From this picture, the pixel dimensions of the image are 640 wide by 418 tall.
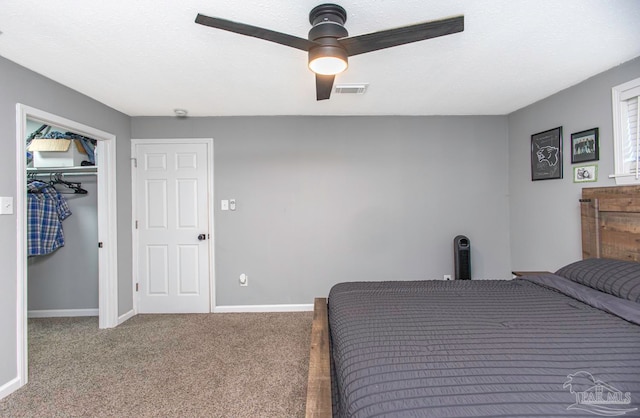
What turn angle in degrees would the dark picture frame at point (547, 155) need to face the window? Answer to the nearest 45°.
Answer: approximately 90° to its left

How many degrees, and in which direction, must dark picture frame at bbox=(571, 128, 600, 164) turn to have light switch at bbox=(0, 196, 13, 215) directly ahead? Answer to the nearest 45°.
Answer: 0° — it already faces it

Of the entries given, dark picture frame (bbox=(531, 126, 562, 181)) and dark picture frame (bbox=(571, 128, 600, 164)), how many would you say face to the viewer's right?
0

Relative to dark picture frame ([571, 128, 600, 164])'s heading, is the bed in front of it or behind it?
in front

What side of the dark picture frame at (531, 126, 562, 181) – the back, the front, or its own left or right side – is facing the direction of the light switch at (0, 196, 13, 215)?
front

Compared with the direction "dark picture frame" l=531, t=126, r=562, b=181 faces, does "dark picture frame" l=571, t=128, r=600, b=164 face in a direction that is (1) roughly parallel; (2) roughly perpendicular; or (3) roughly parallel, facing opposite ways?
roughly parallel

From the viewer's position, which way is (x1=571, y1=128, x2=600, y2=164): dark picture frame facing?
facing the viewer and to the left of the viewer

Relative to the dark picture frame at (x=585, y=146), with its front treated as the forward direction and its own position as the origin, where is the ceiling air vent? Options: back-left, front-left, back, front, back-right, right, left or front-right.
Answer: front

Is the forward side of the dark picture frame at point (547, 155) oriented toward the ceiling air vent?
yes
